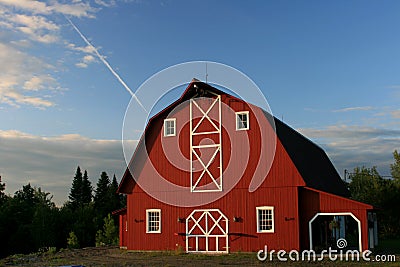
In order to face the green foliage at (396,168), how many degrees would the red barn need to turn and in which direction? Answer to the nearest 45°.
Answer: approximately 135° to its left

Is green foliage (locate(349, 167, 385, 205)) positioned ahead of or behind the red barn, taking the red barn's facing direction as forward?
behind

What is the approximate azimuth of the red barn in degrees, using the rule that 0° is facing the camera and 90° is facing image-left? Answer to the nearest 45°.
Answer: approximately 0°

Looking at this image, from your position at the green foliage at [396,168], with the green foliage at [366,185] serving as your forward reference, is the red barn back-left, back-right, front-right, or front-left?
front-left

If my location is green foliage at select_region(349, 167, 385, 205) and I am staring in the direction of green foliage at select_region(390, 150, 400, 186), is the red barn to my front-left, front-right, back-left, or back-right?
back-right
